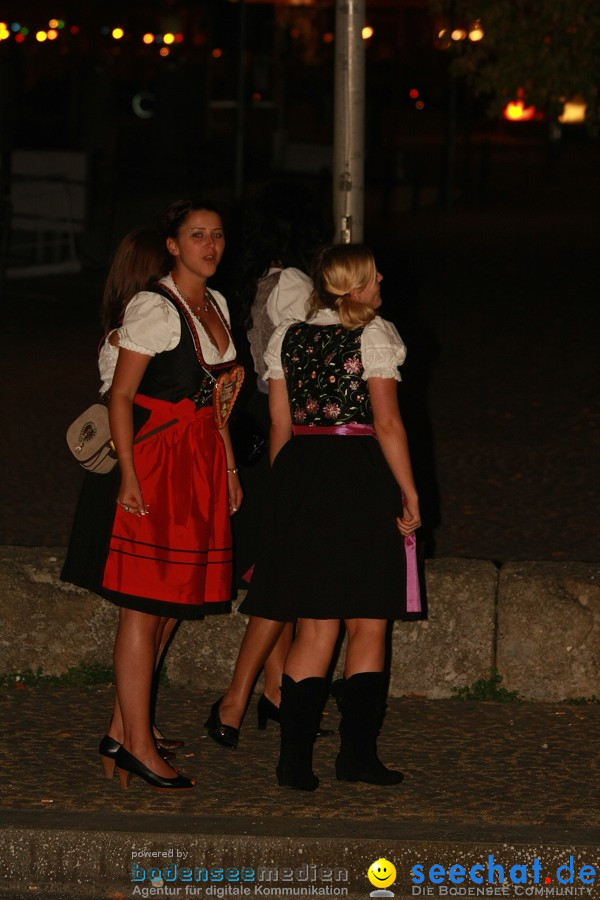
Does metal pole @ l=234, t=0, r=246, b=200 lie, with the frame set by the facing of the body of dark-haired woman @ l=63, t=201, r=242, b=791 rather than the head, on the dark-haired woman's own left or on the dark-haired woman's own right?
on the dark-haired woman's own left

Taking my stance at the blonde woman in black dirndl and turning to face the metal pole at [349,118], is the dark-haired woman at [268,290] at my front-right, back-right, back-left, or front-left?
front-left

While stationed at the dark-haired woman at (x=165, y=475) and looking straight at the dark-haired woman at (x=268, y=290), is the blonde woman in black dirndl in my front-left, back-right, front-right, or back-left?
front-right

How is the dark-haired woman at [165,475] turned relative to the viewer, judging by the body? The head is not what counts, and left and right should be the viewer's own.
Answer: facing the viewer and to the right of the viewer

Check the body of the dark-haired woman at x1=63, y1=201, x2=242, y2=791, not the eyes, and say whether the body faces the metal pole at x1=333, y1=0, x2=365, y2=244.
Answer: no

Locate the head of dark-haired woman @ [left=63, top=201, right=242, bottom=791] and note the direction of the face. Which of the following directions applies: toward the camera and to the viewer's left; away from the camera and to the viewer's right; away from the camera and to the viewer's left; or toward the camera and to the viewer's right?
toward the camera and to the viewer's right

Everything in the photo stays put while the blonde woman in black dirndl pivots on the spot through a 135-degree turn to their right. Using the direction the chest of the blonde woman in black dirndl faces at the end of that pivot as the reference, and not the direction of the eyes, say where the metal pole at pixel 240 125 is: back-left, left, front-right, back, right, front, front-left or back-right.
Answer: back

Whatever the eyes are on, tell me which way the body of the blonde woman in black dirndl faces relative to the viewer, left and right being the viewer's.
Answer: facing away from the viewer and to the right of the viewer

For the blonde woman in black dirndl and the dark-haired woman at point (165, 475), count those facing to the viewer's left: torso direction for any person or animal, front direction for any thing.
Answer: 0
